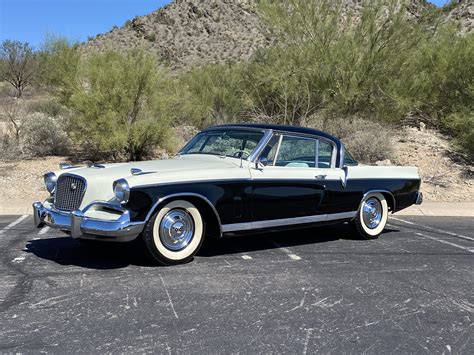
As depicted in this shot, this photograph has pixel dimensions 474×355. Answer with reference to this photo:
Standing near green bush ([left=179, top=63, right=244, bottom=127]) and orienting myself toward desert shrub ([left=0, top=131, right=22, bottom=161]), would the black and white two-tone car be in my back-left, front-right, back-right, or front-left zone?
front-left

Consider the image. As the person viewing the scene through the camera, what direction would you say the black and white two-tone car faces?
facing the viewer and to the left of the viewer

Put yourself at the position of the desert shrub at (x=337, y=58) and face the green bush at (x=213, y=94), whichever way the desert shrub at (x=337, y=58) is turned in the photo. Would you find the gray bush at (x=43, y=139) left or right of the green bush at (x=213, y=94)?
left

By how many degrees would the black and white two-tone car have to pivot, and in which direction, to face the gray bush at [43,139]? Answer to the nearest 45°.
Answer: approximately 90° to its right

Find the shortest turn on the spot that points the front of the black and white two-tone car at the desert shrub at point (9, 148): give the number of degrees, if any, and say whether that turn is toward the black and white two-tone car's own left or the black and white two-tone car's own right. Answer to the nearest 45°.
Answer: approximately 90° to the black and white two-tone car's own right

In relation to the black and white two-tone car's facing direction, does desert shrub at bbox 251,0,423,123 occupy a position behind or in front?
behind

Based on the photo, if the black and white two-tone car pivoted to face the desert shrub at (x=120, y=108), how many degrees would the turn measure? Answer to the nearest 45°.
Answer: approximately 135° to its right

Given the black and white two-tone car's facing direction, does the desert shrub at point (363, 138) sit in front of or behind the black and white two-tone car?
behind
